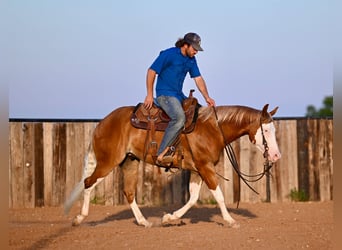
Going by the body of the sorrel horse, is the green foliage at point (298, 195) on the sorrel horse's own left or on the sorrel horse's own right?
on the sorrel horse's own left

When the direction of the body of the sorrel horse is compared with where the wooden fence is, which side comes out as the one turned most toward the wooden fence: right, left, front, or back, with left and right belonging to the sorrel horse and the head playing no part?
left

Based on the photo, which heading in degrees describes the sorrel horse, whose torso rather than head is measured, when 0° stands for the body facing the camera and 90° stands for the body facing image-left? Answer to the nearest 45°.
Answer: approximately 270°
